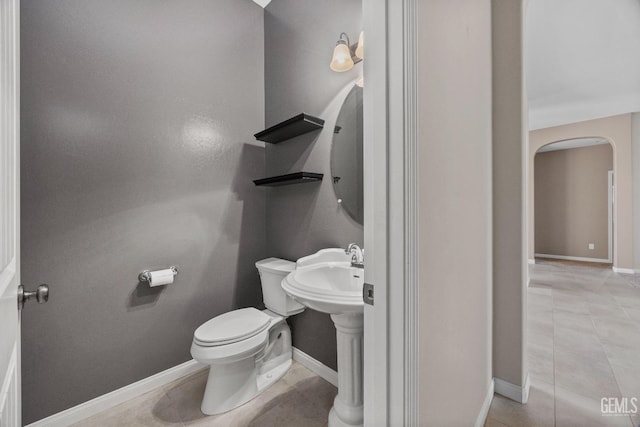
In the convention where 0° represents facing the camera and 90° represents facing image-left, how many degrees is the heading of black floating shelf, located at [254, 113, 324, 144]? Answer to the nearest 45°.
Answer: approximately 45°

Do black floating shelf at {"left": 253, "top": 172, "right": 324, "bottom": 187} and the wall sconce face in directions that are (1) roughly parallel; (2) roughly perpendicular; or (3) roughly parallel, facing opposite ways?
roughly parallel

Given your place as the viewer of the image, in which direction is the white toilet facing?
facing the viewer and to the left of the viewer

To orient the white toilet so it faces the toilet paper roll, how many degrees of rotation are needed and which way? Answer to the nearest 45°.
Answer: approximately 90° to its right

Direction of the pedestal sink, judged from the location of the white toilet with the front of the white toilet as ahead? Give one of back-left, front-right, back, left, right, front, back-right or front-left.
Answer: left

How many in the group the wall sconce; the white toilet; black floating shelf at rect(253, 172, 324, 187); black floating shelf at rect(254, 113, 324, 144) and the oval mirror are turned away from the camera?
0
